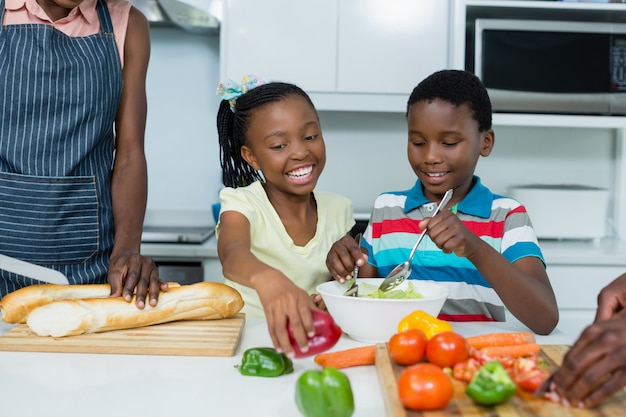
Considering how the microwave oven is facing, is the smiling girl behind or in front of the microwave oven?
in front

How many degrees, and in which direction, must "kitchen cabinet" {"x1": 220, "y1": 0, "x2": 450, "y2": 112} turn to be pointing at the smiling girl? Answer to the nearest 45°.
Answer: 0° — it already faces them

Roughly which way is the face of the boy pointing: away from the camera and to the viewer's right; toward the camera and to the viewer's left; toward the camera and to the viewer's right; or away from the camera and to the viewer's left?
toward the camera and to the viewer's left

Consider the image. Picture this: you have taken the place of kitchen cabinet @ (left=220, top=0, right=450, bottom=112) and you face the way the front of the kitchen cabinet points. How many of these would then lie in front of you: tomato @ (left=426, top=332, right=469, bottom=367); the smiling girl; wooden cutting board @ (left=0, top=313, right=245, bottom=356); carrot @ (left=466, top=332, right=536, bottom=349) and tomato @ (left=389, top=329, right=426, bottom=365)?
5

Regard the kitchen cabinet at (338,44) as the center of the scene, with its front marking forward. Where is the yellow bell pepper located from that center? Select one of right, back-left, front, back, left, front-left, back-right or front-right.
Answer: front

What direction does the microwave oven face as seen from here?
toward the camera

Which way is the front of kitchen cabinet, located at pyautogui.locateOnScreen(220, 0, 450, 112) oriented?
toward the camera

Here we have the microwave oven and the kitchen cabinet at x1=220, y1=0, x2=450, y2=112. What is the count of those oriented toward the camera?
2

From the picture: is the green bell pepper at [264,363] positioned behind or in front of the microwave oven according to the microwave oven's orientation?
in front

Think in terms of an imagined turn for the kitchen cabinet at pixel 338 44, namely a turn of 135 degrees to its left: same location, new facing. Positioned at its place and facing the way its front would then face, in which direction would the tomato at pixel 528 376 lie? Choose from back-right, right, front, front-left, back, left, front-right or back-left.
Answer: back-right

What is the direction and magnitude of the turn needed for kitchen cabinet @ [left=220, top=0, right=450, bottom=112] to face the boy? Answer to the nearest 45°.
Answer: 0° — it already faces them

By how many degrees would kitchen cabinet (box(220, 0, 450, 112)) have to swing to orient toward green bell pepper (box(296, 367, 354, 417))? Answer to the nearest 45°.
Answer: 0° — it already faces it

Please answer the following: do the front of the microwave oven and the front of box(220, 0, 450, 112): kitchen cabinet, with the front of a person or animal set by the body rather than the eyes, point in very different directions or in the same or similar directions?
same or similar directions
